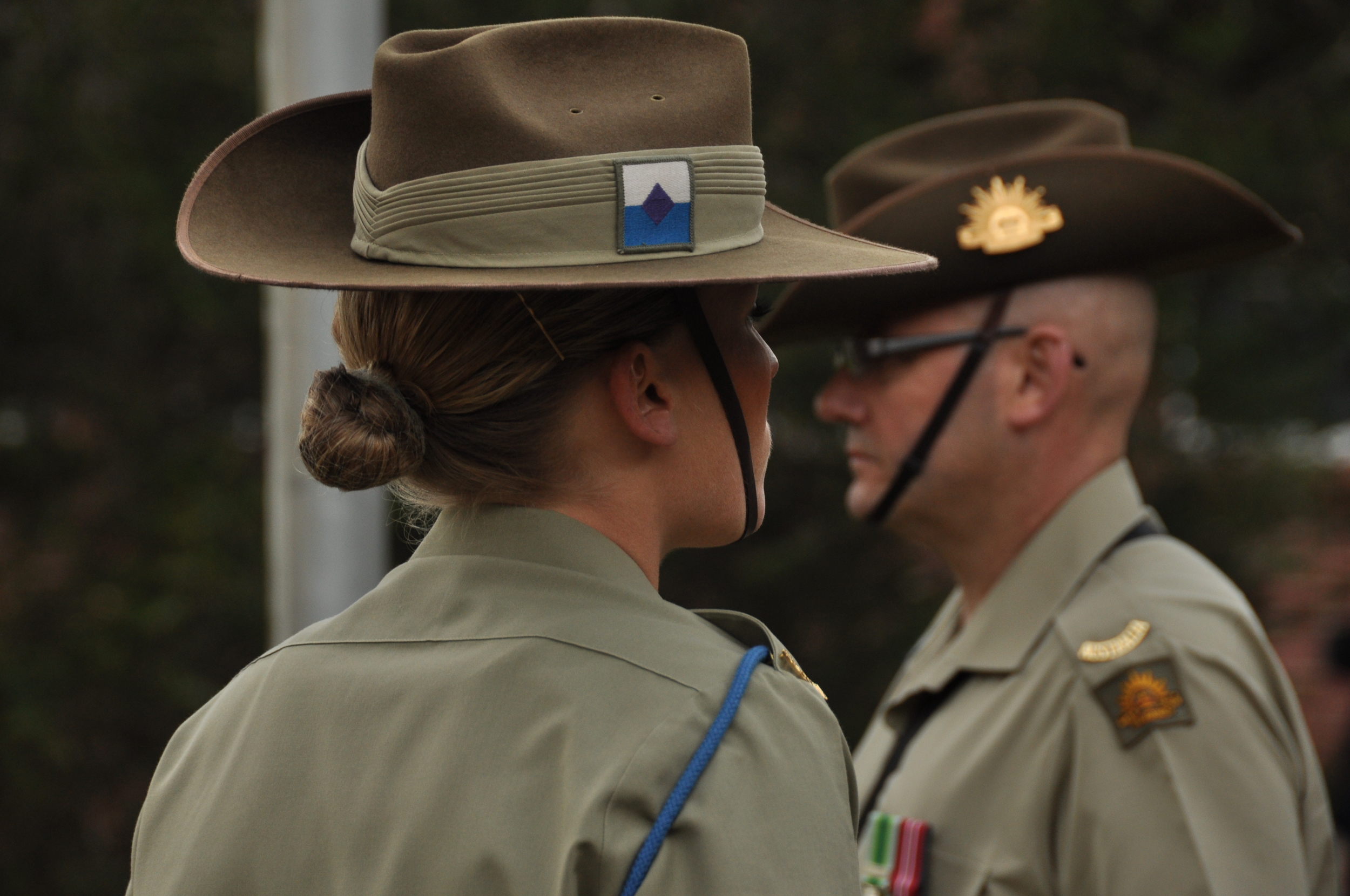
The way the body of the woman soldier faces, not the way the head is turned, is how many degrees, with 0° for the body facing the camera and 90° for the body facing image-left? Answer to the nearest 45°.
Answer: approximately 225°

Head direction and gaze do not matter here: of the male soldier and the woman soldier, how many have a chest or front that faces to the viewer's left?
1

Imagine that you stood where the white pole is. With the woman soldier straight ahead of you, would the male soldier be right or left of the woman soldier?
left

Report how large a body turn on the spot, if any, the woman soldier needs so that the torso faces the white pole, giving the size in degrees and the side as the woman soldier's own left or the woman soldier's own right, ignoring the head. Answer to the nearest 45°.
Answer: approximately 45° to the woman soldier's own left

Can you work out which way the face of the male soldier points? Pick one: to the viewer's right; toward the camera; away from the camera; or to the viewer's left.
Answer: to the viewer's left

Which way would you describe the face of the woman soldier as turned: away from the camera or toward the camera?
away from the camera

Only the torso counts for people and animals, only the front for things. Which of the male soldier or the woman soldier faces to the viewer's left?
the male soldier

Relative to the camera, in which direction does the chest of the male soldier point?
to the viewer's left

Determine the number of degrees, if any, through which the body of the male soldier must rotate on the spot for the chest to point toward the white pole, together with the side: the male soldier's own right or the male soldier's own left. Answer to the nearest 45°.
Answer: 0° — they already face it

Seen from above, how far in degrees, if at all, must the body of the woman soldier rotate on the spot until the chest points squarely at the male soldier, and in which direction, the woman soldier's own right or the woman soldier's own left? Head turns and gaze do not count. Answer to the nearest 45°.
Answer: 0° — they already face them

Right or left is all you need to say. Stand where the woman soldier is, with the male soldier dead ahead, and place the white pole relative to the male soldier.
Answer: left
